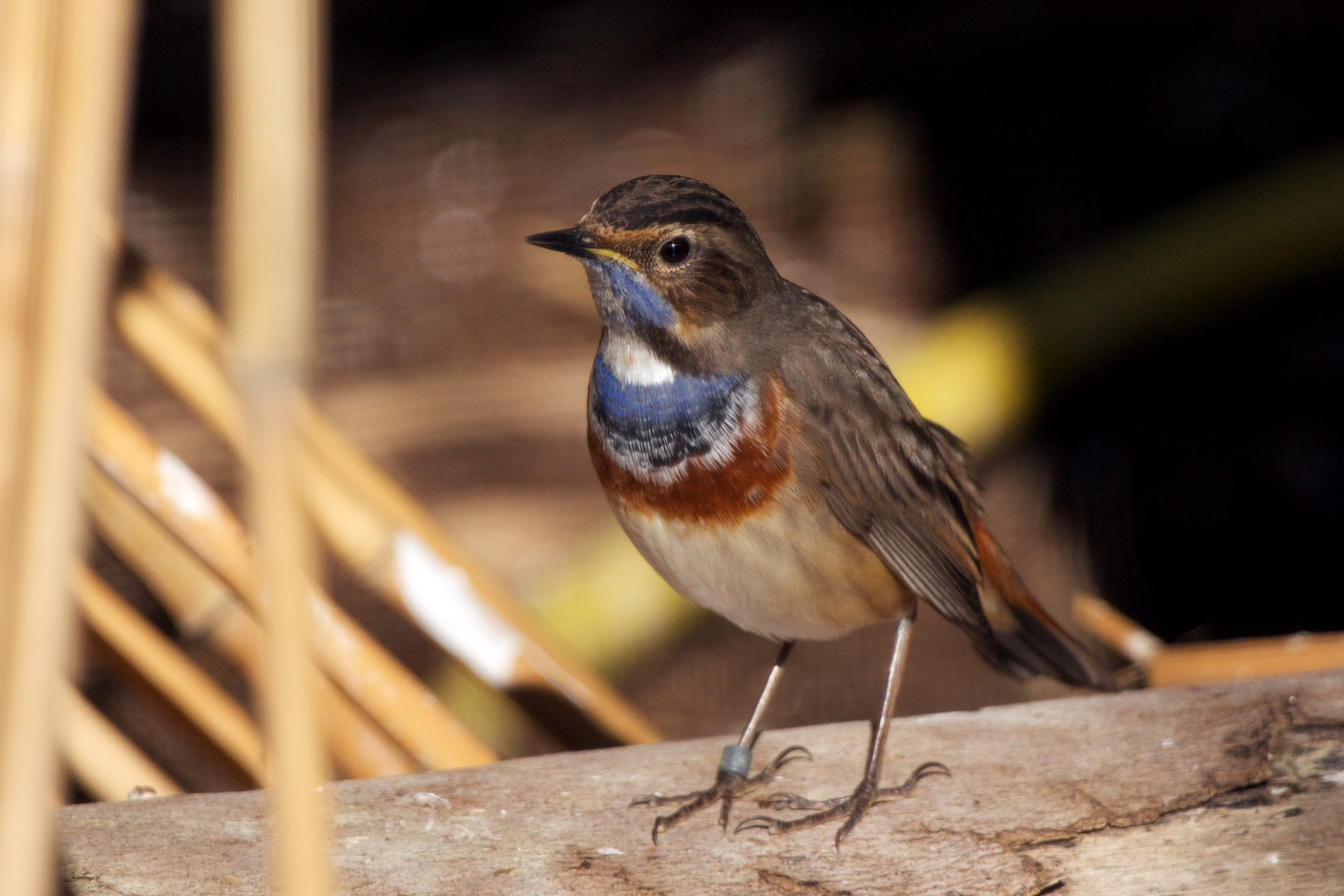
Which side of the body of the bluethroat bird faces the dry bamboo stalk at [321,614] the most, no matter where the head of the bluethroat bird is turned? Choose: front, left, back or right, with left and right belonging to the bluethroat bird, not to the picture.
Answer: right

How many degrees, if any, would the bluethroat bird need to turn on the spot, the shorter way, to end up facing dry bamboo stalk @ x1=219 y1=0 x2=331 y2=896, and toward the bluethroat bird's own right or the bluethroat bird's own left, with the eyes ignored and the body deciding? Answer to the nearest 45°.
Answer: approximately 45° to the bluethroat bird's own left

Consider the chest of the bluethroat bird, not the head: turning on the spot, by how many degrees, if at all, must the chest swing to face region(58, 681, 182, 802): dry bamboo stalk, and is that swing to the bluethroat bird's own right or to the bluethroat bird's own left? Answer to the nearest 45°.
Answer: approximately 90° to the bluethroat bird's own right

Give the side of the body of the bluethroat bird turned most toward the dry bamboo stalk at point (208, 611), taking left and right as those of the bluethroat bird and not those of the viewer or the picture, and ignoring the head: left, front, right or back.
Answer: right

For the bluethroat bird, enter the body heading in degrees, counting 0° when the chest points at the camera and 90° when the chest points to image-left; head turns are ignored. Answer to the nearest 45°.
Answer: approximately 45°

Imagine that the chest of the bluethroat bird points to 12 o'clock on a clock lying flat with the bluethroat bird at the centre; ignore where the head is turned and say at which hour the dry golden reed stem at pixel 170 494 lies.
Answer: The dry golden reed stem is roughly at 2 o'clock from the bluethroat bird.

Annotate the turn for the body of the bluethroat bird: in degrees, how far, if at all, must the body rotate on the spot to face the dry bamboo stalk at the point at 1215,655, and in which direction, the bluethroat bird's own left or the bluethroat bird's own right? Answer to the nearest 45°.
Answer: approximately 180°
